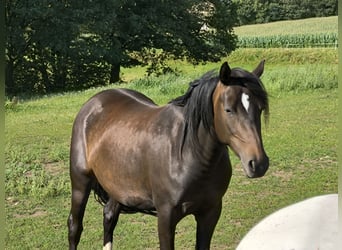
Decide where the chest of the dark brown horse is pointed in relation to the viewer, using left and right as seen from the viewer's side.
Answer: facing the viewer and to the right of the viewer
